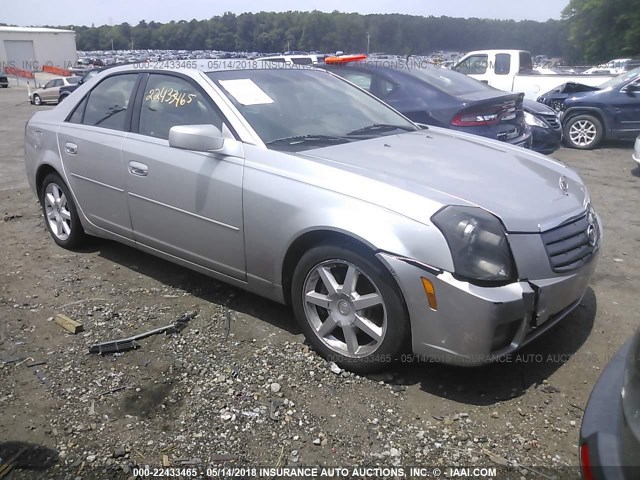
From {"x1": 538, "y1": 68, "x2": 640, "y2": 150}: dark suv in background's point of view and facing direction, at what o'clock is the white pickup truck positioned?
The white pickup truck is roughly at 2 o'clock from the dark suv in background.

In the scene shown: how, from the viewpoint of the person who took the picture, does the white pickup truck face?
facing to the left of the viewer

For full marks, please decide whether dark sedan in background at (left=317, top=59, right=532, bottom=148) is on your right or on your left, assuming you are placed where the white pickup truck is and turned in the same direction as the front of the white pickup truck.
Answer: on your left

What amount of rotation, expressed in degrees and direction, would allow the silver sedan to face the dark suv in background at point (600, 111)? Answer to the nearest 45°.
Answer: approximately 90° to its left

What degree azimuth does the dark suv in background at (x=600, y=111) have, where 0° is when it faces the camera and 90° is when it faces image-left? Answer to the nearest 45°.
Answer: approximately 90°

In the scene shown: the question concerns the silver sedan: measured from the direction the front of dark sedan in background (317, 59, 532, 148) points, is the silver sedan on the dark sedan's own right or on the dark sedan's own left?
on the dark sedan's own left

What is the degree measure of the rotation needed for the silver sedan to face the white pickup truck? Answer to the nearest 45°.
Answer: approximately 135° to its left

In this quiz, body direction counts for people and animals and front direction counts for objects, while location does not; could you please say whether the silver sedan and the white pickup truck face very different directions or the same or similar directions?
very different directions

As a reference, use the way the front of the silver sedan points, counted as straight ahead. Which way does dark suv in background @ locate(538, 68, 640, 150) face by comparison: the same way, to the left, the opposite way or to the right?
the opposite way

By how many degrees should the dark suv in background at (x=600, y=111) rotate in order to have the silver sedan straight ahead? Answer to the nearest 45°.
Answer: approximately 90° to its left

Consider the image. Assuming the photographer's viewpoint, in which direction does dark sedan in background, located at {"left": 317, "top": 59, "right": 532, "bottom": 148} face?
facing away from the viewer and to the left of the viewer

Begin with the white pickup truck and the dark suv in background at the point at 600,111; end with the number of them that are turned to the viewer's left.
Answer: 2

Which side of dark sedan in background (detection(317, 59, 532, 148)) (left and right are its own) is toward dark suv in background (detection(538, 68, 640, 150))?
right
